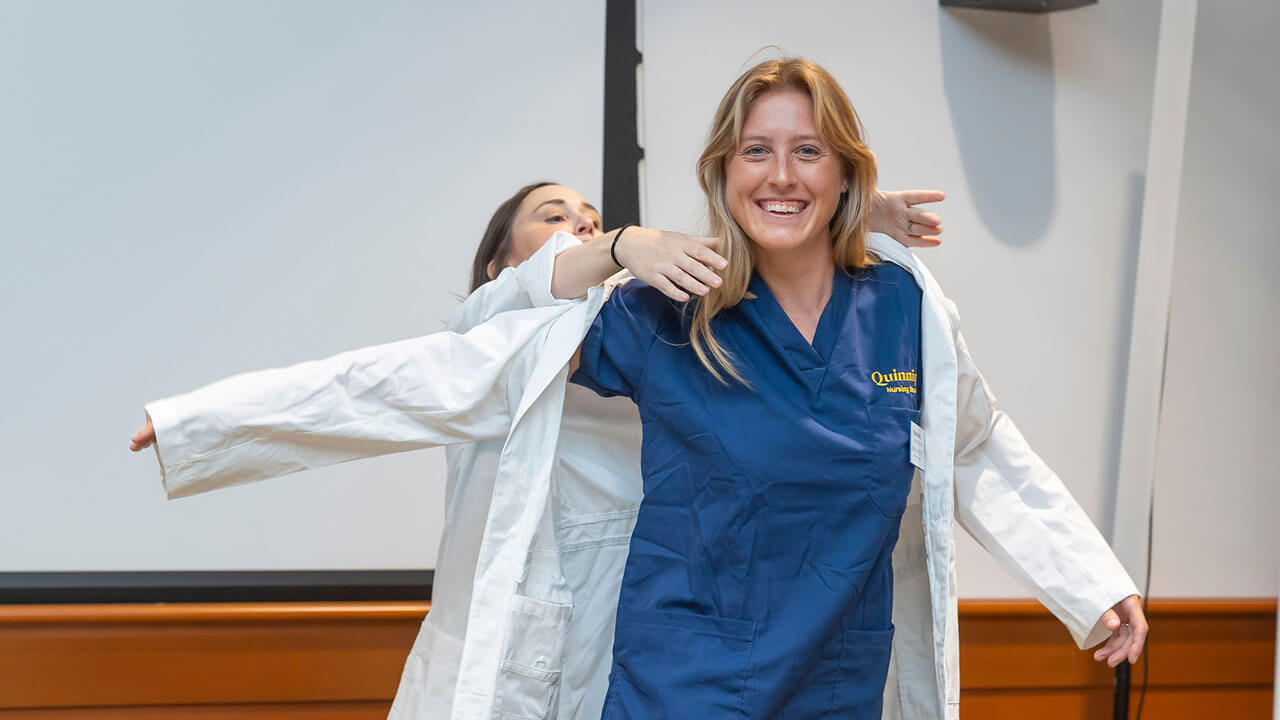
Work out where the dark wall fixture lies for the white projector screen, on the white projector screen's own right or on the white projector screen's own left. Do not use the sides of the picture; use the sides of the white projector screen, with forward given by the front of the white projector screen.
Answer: on the white projector screen's own left

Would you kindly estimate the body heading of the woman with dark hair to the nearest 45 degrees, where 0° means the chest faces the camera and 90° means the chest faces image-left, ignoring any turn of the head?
approximately 315°

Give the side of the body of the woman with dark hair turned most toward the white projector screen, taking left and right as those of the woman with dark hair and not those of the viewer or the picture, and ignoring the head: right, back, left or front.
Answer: back

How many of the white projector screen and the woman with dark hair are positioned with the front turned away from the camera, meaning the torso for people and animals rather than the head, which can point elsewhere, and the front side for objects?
0

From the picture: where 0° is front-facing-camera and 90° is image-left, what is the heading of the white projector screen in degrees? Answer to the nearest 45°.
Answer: approximately 0°

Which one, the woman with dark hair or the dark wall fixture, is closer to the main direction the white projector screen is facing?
the woman with dark hair

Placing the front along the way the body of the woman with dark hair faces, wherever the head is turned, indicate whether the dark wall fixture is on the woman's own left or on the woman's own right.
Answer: on the woman's own left

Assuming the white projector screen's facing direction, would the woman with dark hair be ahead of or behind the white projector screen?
ahead

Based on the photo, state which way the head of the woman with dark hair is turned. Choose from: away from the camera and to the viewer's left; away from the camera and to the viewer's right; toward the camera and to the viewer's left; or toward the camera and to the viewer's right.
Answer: toward the camera and to the viewer's right
